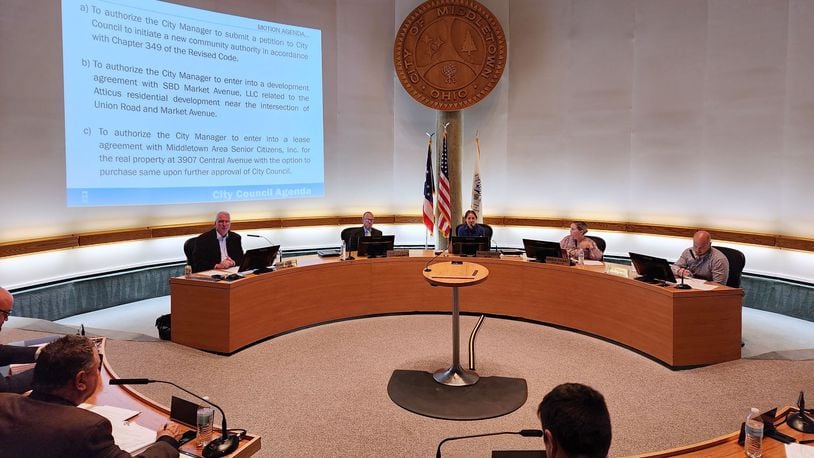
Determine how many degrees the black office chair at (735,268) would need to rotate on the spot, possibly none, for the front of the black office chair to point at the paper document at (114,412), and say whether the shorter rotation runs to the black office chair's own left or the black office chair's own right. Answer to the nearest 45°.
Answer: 0° — it already faces it

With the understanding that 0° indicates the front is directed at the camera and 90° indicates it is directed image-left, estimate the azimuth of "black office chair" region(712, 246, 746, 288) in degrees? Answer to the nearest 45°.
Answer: approximately 45°

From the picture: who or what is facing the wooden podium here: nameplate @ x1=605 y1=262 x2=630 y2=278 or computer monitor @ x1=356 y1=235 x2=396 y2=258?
the nameplate

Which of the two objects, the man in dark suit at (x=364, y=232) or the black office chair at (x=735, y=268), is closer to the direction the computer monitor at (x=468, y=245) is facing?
the man in dark suit

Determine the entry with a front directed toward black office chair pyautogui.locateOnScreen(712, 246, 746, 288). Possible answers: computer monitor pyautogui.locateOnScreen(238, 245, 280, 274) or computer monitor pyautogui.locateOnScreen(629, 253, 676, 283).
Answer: computer monitor pyautogui.locateOnScreen(629, 253, 676, 283)

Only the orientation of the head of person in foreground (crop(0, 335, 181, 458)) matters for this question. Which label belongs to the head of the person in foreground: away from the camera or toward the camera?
away from the camera

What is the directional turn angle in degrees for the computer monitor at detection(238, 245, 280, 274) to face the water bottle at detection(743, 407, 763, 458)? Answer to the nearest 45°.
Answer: approximately 180°

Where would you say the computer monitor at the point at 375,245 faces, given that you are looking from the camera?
facing away from the viewer

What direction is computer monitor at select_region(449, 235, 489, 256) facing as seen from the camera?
away from the camera

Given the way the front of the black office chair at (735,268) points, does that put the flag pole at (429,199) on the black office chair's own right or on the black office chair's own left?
on the black office chair's own right

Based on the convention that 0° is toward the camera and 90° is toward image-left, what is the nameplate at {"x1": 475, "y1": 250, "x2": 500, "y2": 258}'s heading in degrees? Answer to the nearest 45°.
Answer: approximately 0°

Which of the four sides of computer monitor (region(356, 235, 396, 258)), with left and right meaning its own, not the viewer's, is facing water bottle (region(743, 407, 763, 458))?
back
